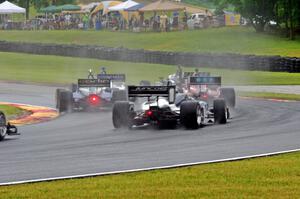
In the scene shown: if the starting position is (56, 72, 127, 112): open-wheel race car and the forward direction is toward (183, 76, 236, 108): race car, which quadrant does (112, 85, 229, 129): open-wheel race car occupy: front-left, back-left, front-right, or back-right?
front-right

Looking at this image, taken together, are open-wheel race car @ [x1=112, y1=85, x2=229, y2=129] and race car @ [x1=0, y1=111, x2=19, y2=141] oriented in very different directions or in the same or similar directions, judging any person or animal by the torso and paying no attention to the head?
same or similar directions

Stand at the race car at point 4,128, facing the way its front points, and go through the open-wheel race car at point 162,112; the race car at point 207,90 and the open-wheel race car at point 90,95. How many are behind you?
0

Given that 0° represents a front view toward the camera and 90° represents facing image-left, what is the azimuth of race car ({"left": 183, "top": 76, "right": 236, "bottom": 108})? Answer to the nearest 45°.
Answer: approximately 180°

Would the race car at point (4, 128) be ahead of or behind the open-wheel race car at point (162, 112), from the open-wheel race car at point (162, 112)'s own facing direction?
behind

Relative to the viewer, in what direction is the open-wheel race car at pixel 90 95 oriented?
away from the camera

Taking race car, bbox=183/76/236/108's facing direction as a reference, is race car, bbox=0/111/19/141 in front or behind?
behind

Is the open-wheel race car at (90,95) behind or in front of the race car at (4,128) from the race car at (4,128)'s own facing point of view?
in front

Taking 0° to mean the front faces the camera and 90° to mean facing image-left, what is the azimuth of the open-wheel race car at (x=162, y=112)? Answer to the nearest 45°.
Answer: approximately 225°

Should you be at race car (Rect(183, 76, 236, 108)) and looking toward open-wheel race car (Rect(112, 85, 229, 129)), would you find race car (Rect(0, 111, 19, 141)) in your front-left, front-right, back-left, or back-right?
front-right

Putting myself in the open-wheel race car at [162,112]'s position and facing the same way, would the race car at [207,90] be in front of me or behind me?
in front

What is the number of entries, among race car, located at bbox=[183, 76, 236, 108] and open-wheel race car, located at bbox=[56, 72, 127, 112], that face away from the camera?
2

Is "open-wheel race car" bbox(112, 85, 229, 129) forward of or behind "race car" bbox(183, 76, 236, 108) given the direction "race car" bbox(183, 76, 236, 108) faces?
behind
